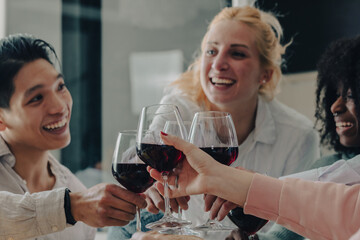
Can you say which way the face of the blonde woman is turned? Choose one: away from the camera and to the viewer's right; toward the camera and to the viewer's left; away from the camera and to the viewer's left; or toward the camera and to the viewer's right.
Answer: toward the camera and to the viewer's left

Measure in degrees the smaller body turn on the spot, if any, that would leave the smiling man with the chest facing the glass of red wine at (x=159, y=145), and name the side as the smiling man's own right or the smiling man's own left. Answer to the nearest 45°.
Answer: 0° — they already face it

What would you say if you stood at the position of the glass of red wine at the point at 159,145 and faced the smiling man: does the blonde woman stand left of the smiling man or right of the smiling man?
right

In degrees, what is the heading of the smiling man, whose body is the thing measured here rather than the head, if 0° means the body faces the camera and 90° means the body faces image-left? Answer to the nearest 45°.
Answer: approximately 315°
